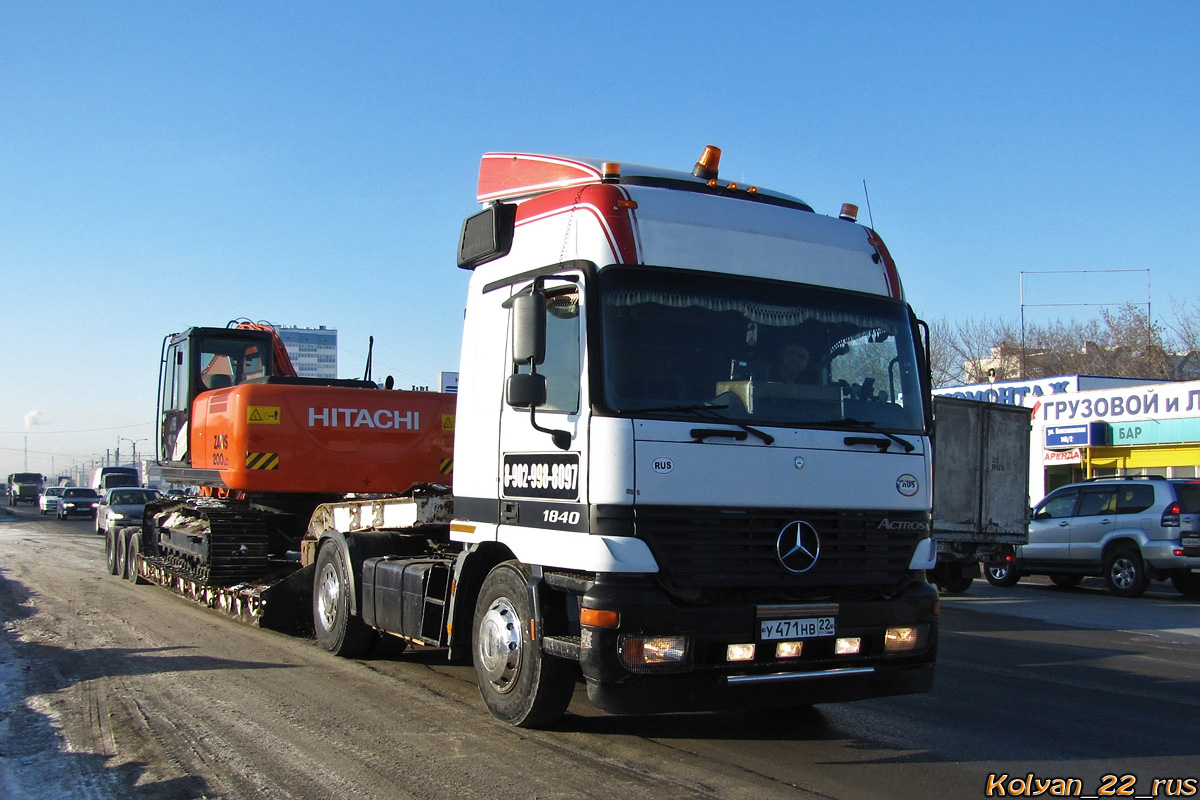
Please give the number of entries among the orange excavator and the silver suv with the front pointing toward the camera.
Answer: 0

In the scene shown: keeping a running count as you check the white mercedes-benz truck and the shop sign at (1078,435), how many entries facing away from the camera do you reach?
0

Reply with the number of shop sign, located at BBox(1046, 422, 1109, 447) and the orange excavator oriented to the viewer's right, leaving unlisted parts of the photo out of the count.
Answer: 0

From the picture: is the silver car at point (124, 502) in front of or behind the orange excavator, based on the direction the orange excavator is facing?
in front

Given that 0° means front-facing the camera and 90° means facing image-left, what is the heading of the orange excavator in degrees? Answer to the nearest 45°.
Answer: approximately 135°

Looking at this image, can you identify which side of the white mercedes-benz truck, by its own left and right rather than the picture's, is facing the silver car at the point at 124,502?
back

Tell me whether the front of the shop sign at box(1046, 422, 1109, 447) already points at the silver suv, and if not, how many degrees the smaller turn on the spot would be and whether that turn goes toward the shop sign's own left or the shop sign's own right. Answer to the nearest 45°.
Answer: approximately 45° to the shop sign's own left

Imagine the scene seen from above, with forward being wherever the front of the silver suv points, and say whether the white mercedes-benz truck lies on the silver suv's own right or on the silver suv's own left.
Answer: on the silver suv's own left

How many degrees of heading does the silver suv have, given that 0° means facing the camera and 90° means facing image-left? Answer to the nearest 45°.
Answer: approximately 135°

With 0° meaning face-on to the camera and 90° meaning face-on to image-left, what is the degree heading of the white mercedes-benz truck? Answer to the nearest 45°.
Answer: approximately 315°
